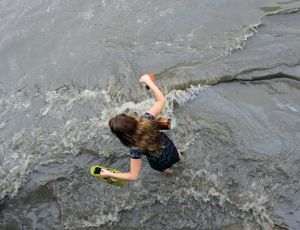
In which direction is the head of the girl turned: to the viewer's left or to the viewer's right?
to the viewer's left

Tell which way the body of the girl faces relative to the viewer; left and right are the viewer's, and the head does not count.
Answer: facing away from the viewer and to the left of the viewer
